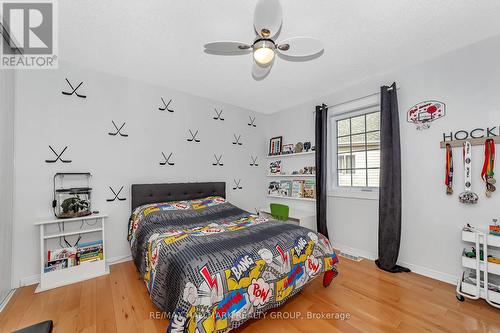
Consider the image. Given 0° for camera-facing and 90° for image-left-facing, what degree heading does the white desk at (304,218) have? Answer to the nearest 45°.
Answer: approximately 45°

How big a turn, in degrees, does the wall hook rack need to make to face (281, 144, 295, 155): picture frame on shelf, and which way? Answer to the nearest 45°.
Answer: approximately 45° to its right

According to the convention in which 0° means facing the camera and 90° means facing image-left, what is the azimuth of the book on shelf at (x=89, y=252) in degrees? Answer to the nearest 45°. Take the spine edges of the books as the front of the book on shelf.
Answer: approximately 0°

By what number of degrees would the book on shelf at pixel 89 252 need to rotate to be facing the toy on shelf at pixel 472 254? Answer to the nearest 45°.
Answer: approximately 45° to its left
